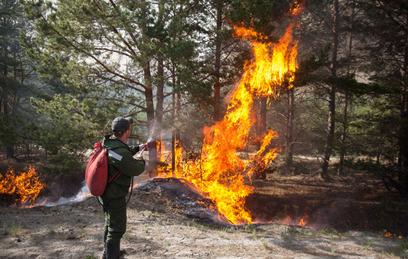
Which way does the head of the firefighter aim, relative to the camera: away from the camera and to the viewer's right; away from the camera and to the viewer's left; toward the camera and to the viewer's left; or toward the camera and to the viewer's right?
away from the camera and to the viewer's right

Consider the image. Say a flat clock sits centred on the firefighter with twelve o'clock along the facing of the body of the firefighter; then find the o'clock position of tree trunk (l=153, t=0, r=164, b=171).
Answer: The tree trunk is roughly at 11 o'clock from the firefighter.

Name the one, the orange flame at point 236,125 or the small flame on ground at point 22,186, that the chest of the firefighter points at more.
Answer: the orange flame

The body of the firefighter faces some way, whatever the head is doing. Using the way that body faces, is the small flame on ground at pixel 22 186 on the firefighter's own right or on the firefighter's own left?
on the firefighter's own left

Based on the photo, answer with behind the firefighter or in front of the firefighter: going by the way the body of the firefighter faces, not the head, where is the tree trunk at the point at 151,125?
in front

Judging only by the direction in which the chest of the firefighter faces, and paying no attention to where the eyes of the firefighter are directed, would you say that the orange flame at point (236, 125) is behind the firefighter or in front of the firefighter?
in front

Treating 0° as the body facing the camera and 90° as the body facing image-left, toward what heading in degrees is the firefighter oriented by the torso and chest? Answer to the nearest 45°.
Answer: approximately 225°
